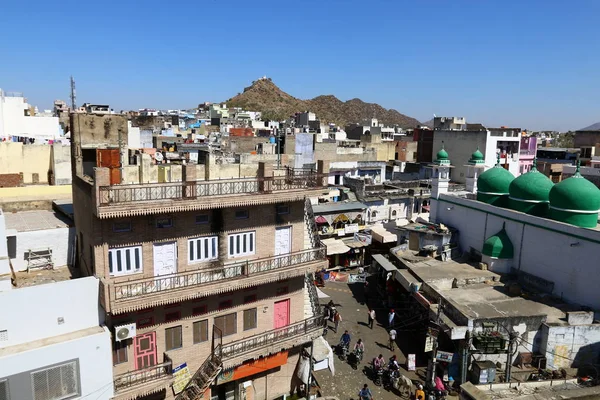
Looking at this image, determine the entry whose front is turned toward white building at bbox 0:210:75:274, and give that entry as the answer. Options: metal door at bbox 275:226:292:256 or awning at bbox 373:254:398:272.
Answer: the awning

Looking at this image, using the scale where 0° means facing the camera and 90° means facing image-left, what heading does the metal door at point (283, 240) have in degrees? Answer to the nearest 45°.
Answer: approximately 315°

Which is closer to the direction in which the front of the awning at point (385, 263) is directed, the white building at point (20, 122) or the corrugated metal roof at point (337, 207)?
the white building

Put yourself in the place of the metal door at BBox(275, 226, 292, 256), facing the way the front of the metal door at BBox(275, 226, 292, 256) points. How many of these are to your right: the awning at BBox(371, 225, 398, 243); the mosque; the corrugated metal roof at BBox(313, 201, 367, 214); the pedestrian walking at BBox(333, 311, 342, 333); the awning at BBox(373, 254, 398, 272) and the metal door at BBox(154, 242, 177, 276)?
1

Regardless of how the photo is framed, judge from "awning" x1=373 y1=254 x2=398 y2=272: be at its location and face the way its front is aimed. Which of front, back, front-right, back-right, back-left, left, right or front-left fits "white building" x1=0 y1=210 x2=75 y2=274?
front

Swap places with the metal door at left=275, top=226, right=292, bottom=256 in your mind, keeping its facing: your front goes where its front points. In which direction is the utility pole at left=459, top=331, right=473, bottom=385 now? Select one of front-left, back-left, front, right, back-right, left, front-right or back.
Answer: front-left

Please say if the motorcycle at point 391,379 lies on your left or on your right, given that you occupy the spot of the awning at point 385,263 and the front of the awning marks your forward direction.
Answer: on your left

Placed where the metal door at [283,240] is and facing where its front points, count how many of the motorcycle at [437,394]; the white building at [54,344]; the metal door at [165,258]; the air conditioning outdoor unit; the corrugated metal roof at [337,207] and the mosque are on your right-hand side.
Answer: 3

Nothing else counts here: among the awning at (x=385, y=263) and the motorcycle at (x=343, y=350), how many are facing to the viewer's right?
0

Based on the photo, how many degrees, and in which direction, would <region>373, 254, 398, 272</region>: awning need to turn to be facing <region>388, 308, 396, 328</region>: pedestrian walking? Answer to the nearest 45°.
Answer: approximately 45° to its left

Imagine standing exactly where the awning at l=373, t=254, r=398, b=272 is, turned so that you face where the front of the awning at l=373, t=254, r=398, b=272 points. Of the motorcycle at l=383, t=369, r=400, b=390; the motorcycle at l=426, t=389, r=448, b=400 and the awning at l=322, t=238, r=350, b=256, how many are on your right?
1

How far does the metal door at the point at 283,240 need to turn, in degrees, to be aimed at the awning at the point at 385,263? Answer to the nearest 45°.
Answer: approximately 90° to its left

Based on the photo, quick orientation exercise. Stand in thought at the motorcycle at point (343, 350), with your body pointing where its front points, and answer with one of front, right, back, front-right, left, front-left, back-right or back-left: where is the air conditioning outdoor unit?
front-right

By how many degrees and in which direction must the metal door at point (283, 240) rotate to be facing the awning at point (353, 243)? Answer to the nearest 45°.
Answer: approximately 135° to its left

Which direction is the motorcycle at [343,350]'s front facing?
toward the camera

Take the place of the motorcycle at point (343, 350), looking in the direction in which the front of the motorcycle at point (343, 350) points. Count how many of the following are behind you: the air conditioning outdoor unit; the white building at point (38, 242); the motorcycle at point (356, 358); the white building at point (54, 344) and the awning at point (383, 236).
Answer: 1

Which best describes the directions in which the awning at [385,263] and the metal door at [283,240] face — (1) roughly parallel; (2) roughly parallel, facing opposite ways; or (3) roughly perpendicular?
roughly perpendicular

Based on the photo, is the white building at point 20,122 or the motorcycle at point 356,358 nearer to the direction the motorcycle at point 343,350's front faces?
the motorcycle
